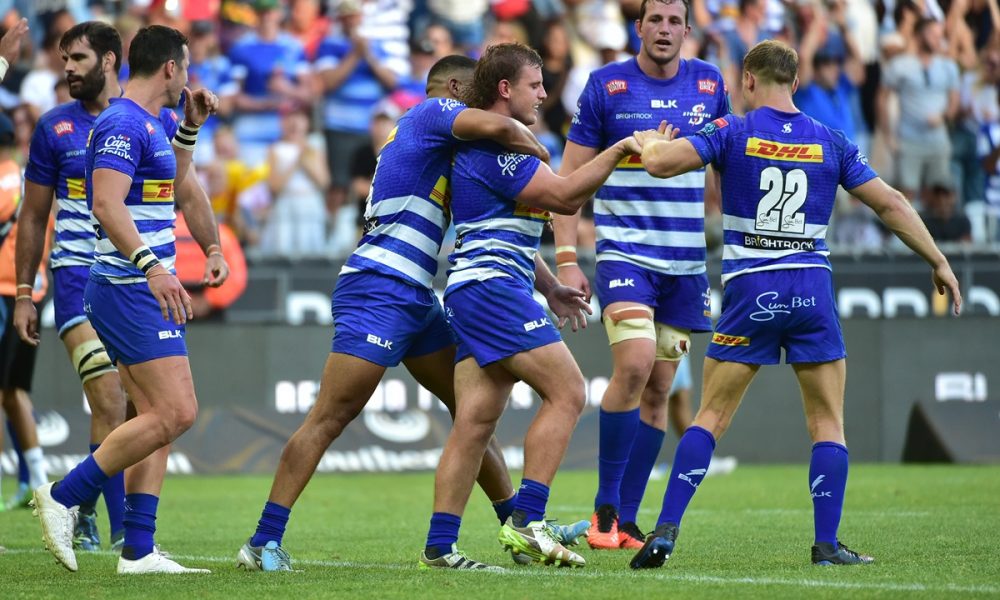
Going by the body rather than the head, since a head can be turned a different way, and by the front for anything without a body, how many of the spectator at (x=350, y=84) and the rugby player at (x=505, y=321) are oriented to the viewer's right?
1

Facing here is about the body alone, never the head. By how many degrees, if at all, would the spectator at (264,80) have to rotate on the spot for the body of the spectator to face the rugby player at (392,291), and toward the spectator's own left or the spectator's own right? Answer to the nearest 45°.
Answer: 0° — they already face them

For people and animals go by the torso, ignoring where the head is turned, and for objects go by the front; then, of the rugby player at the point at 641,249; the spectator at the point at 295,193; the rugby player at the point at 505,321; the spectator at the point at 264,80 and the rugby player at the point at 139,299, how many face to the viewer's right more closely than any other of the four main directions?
2

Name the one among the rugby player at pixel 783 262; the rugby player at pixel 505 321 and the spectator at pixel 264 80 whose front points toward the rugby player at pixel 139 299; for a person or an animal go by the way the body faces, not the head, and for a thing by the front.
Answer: the spectator

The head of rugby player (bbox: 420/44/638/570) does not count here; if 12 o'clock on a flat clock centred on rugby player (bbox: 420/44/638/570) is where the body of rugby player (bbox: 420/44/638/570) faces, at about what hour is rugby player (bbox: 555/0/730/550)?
rugby player (bbox: 555/0/730/550) is roughly at 10 o'clock from rugby player (bbox: 420/44/638/570).

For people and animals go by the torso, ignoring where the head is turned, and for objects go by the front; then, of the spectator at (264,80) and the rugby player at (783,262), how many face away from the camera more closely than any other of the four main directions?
1

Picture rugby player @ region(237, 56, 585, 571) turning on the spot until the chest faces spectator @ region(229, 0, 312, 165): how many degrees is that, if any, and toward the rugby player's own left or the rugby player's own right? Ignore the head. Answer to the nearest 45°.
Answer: approximately 90° to the rugby player's own left

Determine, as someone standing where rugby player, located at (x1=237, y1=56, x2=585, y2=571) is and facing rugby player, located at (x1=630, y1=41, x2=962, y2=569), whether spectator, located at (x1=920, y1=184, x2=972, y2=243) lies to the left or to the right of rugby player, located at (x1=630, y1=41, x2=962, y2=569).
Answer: left

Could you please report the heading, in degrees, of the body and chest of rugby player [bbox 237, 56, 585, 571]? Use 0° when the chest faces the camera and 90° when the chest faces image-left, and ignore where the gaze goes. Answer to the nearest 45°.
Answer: approximately 270°

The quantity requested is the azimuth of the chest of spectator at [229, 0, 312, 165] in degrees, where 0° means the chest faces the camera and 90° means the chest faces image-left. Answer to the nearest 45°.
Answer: approximately 0°

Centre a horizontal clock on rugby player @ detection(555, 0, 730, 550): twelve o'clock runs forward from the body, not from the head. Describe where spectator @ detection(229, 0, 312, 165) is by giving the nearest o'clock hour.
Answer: The spectator is roughly at 5 o'clock from the rugby player.

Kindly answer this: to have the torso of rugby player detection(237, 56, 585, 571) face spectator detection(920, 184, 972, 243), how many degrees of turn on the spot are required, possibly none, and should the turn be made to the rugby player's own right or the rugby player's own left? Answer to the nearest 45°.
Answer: approximately 45° to the rugby player's own left
